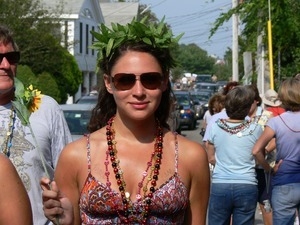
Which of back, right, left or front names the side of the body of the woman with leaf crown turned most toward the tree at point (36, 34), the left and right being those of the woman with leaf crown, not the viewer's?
back

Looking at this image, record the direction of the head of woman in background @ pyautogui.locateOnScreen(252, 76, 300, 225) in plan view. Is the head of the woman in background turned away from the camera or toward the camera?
away from the camera

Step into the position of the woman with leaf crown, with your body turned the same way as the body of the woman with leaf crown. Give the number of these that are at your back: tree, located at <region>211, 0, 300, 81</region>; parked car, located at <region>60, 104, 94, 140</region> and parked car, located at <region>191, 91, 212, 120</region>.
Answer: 3

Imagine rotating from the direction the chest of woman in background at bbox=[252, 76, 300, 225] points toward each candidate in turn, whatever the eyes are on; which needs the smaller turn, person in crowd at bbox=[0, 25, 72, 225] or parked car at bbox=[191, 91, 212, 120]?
the parked car

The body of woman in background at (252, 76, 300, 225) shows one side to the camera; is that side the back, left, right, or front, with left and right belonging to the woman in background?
back

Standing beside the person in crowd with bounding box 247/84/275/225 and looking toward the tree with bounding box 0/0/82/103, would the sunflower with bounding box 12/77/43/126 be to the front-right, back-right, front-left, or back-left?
back-left

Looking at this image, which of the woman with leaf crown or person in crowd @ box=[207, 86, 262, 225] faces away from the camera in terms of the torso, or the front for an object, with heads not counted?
the person in crowd

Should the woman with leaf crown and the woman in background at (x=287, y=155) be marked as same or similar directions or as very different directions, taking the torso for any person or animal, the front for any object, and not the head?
very different directions

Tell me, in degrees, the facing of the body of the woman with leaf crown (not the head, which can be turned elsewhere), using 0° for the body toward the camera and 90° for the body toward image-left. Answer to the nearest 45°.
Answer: approximately 0°

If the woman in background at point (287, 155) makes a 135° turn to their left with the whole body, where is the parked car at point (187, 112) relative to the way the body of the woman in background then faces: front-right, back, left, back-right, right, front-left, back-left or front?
back-right

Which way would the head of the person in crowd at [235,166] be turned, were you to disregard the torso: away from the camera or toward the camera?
away from the camera

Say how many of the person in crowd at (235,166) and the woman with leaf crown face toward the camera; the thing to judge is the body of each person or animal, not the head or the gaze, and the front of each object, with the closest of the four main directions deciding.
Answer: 1

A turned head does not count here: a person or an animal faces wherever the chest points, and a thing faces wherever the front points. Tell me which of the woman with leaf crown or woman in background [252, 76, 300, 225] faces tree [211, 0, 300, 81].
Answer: the woman in background

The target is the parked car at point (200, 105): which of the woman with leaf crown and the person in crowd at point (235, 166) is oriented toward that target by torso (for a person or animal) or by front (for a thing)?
the person in crowd

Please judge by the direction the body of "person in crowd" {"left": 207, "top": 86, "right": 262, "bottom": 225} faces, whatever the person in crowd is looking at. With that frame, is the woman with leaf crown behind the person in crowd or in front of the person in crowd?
behind

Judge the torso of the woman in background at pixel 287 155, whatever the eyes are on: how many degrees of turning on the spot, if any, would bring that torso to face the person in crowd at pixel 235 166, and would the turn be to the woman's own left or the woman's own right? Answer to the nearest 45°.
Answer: approximately 45° to the woman's own left

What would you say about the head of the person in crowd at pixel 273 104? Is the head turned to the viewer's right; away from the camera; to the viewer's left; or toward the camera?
away from the camera
